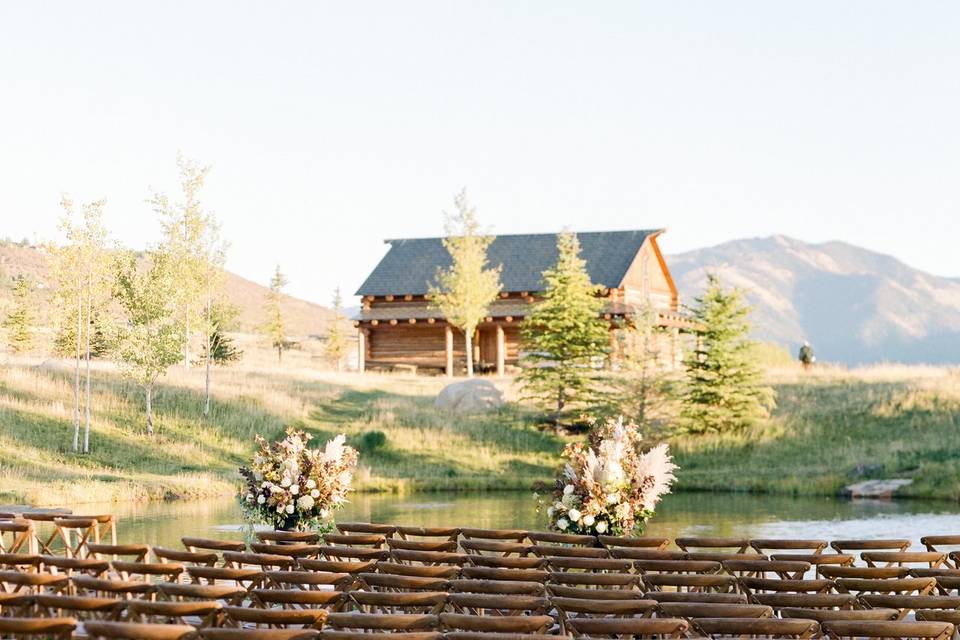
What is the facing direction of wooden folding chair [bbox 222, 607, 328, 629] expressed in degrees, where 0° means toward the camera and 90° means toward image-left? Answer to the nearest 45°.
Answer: approximately 180°

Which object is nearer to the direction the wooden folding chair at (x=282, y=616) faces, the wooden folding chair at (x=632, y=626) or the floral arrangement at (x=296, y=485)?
the floral arrangement

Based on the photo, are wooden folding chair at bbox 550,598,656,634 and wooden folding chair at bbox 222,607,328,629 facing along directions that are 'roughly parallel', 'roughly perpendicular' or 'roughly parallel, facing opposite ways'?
roughly parallel

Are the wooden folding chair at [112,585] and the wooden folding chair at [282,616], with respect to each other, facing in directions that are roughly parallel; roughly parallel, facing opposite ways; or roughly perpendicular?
roughly parallel

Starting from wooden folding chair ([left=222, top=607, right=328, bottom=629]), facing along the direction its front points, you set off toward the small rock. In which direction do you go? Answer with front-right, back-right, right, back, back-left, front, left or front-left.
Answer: front-right

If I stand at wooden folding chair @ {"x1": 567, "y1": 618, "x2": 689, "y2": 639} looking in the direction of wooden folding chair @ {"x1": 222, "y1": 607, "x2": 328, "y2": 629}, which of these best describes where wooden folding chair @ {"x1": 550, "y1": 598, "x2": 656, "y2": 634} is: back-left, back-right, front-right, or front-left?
front-right

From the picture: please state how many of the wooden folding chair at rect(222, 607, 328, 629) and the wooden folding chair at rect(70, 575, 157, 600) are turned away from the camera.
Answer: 2

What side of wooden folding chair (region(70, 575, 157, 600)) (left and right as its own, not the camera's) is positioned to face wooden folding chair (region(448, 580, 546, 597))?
right

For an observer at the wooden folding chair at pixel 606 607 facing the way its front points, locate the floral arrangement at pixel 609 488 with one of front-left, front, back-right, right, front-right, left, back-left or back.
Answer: front

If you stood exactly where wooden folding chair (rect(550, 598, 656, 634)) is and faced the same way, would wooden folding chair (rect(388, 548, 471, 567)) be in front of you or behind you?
in front

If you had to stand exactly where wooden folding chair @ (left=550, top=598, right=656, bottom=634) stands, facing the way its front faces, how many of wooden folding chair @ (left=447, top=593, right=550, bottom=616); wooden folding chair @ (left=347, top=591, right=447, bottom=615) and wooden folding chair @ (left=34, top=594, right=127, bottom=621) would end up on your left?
3

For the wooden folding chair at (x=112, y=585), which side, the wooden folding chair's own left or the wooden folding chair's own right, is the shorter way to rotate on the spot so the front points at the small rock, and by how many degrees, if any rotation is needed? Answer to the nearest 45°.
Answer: approximately 45° to the wooden folding chair's own right

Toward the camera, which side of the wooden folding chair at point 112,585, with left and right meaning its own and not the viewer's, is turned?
back

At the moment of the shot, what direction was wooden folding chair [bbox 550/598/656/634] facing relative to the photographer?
facing away from the viewer

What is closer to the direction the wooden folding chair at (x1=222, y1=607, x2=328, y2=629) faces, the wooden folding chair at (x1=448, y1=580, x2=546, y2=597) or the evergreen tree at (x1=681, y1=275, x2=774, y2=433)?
the evergreen tree

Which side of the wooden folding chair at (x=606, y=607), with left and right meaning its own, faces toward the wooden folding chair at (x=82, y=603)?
left

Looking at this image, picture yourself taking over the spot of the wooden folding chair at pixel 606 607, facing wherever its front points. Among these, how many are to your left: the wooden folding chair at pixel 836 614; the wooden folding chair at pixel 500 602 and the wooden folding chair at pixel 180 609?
2

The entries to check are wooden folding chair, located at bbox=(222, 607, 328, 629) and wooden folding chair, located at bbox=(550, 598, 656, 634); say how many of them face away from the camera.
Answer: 2

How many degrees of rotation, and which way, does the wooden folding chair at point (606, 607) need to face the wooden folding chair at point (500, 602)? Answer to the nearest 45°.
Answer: approximately 90° to its left
